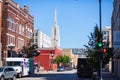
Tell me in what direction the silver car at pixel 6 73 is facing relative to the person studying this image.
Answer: facing the viewer and to the left of the viewer

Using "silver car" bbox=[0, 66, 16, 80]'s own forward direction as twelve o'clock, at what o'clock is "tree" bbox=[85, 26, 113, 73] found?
The tree is roughly at 7 o'clock from the silver car.
